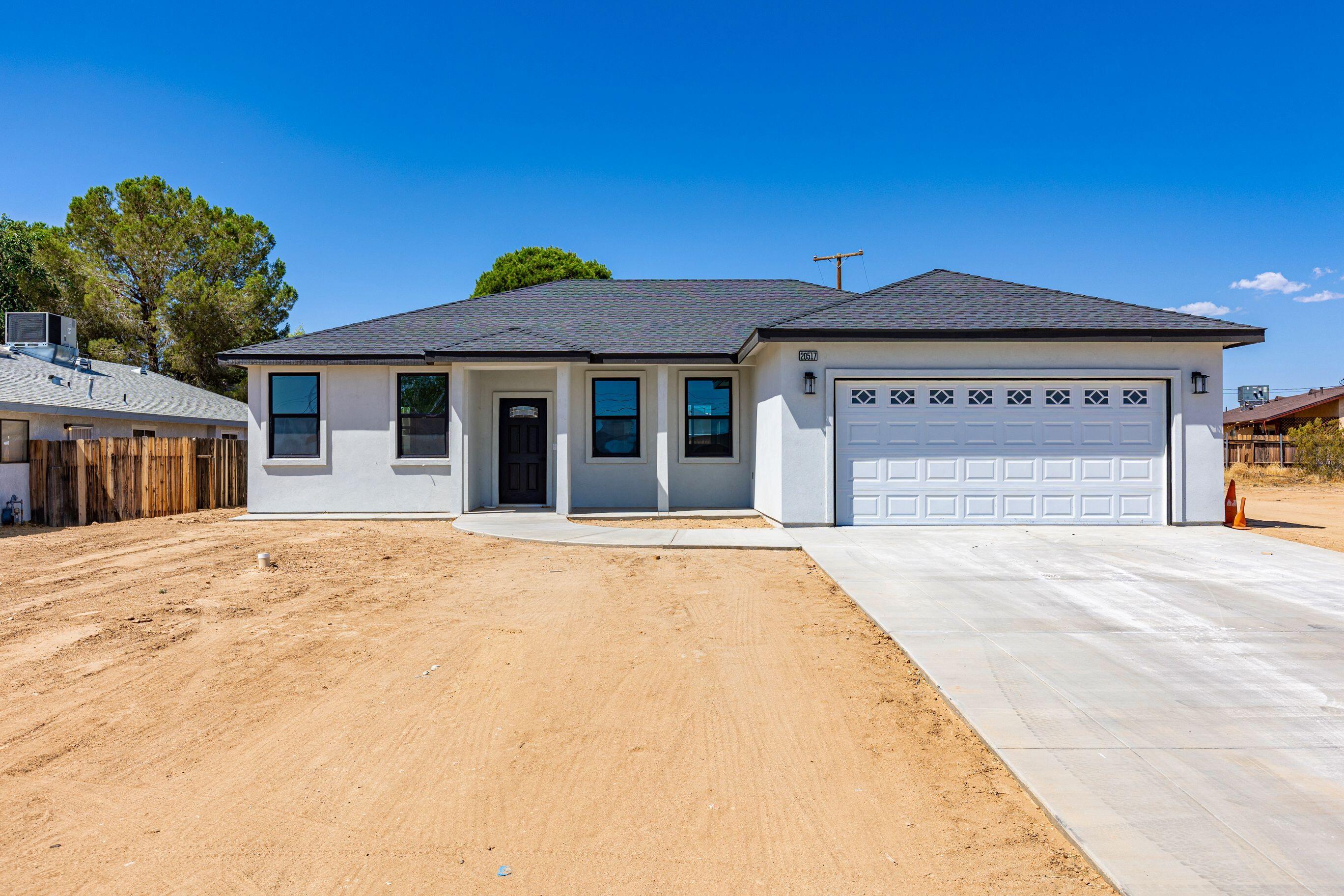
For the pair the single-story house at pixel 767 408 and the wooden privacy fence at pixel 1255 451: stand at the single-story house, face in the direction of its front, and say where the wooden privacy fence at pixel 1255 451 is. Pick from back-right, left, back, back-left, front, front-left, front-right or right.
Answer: back-left

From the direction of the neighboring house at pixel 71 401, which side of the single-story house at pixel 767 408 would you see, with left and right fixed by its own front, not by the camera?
right

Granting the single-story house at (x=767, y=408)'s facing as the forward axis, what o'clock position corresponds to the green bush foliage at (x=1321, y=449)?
The green bush foliage is roughly at 8 o'clock from the single-story house.

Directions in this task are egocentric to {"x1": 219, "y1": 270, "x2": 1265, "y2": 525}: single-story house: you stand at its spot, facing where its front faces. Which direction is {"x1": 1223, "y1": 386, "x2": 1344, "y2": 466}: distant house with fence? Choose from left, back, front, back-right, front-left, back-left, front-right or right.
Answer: back-left

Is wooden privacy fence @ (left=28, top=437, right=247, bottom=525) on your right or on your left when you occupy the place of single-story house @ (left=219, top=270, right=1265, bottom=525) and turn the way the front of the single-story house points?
on your right

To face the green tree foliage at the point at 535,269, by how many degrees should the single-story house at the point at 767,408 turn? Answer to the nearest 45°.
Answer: approximately 135° to its right

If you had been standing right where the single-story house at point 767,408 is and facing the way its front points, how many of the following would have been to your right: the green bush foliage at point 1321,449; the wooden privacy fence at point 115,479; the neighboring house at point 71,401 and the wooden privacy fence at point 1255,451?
2

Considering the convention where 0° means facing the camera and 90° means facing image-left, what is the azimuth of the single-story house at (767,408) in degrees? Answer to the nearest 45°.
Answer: approximately 0°

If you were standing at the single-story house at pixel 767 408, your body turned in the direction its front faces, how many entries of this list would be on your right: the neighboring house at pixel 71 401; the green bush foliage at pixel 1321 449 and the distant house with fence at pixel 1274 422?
1

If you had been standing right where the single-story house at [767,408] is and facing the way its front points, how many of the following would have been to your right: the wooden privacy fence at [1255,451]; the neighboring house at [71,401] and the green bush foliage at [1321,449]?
1

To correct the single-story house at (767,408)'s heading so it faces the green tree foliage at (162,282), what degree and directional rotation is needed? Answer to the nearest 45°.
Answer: approximately 135° to its right
